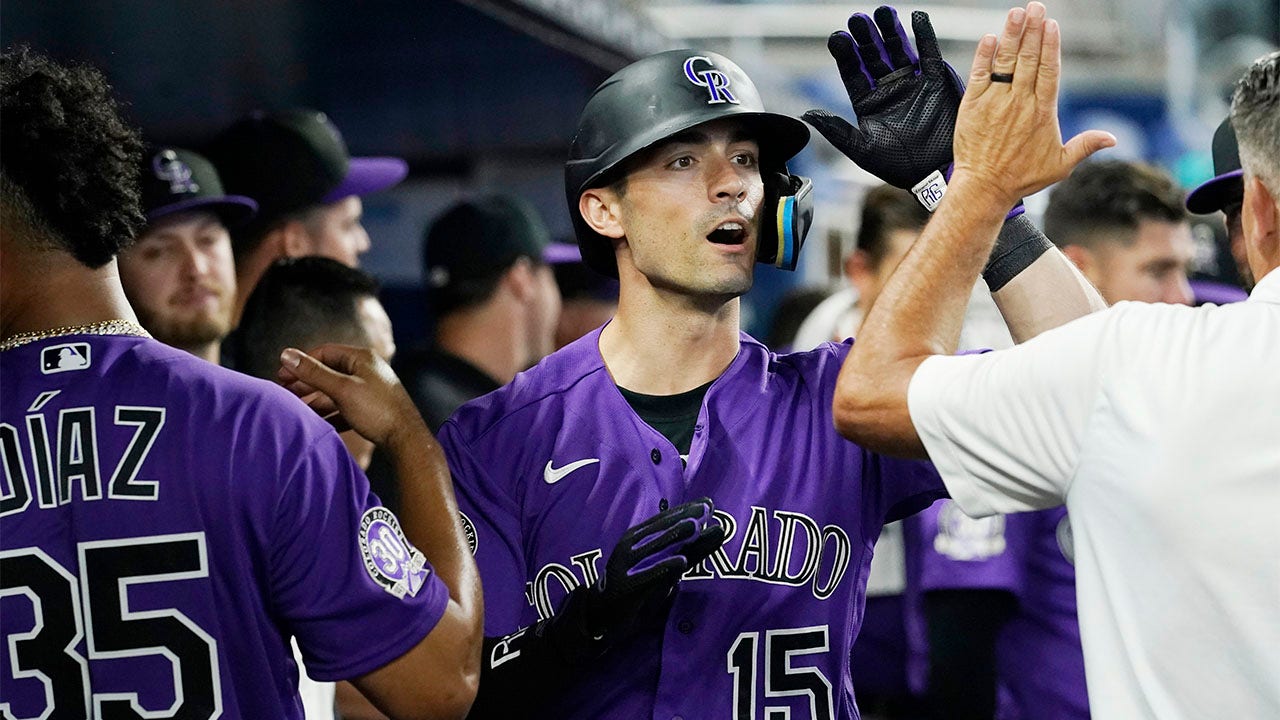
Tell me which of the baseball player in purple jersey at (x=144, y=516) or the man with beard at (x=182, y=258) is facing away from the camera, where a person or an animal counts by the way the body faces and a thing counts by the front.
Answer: the baseball player in purple jersey

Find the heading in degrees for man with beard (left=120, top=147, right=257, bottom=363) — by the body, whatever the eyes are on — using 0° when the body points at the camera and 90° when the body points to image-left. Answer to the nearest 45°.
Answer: approximately 315°

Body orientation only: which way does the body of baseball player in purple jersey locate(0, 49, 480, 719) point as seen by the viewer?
away from the camera

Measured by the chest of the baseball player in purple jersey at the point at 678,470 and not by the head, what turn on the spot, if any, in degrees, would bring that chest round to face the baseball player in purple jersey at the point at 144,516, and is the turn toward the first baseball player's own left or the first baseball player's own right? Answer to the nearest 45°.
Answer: approximately 45° to the first baseball player's own right

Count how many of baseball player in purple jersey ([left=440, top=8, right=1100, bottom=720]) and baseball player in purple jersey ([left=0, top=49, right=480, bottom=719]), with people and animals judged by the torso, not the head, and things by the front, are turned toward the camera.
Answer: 1

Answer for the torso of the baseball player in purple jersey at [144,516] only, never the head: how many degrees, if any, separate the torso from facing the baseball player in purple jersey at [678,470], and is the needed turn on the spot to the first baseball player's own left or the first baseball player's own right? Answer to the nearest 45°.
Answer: approximately 90° to the first baseball player's own right

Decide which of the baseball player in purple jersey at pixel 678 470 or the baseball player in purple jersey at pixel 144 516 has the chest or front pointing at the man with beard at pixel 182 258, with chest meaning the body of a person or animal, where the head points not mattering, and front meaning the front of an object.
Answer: the baseball player in purple jersey at pixel 144 516

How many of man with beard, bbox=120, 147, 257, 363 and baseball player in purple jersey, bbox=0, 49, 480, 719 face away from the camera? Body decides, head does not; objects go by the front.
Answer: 1

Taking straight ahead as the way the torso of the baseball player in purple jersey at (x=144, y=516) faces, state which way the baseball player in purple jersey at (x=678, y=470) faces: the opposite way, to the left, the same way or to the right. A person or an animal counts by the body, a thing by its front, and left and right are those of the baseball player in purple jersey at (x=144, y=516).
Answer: the opposite way

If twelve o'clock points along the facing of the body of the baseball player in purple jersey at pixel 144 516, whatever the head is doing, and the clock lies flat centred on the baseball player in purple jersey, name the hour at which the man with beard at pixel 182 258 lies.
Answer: The man with beard is roughly at 12 o'clock from the baseball player in purple jersey.

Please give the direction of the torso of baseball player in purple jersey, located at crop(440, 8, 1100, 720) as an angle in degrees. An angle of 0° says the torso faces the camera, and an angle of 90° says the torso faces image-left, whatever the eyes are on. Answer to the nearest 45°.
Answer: approximately 0°
